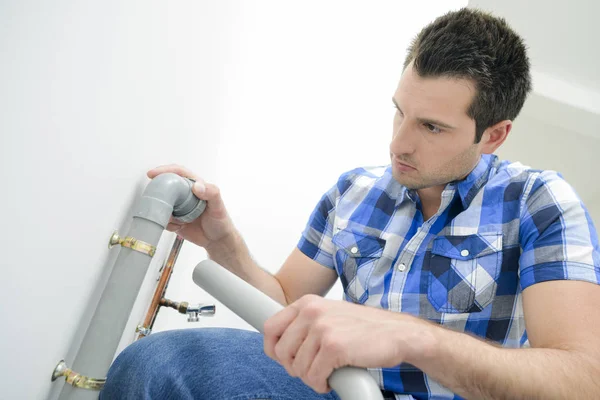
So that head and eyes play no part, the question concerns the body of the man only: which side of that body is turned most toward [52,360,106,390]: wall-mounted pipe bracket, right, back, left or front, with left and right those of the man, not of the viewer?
front

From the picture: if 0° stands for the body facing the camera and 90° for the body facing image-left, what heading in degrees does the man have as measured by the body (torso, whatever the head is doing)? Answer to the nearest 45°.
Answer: approximately 45°
